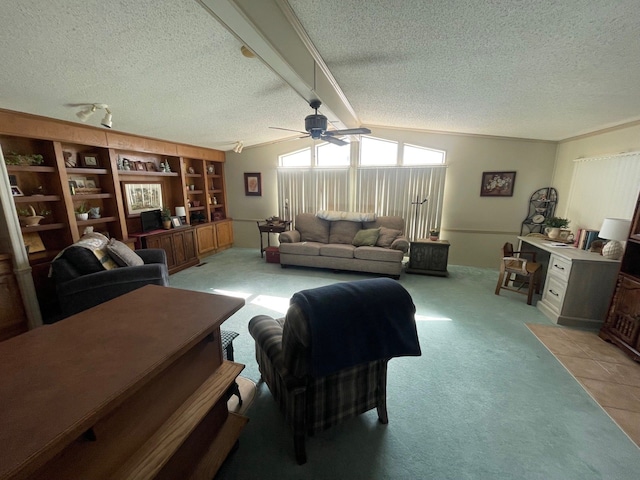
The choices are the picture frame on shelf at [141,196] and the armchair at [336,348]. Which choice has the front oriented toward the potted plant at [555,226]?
the picture frame on shelf

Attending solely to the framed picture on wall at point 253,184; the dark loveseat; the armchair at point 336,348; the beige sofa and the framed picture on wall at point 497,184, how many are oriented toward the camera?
3

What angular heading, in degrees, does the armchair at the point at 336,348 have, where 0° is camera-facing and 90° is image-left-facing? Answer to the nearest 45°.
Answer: approximately 135°

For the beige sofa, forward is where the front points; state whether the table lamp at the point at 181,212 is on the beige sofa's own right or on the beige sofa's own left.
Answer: on the beige sofa's own right

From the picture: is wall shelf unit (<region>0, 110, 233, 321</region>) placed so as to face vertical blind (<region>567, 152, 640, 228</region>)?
yes

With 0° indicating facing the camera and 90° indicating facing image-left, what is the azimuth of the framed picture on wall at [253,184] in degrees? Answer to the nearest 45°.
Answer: approximately 0°

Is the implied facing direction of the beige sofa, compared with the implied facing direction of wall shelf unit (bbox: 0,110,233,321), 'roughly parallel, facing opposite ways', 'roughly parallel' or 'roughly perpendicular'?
roughly perpendicular

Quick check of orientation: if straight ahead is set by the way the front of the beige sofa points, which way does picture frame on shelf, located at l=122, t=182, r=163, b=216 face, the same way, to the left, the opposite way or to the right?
to the left
